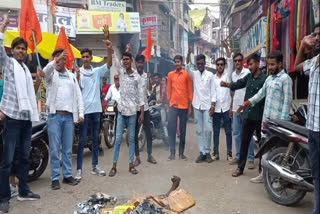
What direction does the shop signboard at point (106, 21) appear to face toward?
toward the camera

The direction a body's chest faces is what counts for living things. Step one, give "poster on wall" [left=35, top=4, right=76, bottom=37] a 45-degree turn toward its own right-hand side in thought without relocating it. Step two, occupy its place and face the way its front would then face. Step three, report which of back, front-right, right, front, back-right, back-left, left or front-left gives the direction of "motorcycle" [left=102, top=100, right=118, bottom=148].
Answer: front-left

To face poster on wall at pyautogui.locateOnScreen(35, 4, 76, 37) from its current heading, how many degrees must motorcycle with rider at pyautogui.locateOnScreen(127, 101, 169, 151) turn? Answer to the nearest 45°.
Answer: approximately 90° to its right

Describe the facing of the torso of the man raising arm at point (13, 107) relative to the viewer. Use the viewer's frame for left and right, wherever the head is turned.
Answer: facing the viewer and to the right of the viewer

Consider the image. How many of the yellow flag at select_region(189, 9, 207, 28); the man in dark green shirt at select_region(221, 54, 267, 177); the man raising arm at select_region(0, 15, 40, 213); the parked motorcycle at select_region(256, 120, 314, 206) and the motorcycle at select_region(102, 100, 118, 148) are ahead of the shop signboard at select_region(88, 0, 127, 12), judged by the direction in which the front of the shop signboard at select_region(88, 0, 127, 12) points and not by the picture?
4

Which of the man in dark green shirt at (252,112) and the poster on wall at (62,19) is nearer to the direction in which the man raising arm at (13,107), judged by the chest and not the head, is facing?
the man in dark green shirt

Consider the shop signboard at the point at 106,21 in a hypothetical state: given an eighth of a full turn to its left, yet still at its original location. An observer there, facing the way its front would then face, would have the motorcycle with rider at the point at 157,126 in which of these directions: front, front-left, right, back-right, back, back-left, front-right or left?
front-right

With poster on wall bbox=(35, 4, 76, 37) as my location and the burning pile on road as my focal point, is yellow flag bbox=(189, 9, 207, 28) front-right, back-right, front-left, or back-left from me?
back-left

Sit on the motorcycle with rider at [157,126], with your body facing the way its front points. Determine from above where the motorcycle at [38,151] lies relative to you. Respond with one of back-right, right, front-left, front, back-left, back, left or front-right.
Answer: front

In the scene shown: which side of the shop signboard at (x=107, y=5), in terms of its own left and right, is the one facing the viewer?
front

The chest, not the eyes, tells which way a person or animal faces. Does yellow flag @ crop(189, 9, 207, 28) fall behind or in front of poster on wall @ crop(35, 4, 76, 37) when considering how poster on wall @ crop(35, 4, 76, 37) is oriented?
behind

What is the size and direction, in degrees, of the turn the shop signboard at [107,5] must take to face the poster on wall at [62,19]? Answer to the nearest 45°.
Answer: approximately 45° to its right

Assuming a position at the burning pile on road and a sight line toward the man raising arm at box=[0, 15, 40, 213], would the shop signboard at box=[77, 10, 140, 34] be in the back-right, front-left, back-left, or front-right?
front-right

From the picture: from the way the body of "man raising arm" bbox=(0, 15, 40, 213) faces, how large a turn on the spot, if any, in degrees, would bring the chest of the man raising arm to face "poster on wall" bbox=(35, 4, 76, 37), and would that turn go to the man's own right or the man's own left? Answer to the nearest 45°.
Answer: approximately 135° to the man's own left

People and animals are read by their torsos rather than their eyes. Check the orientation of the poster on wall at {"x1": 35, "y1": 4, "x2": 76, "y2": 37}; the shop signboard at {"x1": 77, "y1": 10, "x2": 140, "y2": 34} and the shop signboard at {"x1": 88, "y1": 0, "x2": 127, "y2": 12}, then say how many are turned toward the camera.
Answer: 3

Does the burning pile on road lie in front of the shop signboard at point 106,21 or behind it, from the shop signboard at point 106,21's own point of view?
in front
